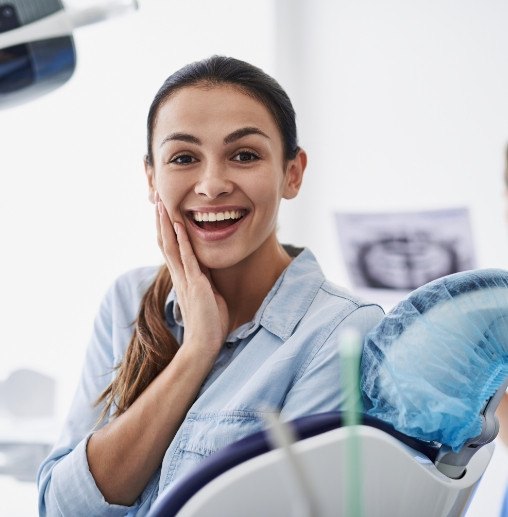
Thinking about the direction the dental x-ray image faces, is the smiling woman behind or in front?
in front

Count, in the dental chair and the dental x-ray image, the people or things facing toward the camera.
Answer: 1

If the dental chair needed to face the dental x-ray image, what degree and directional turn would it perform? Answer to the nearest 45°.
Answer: approximately 45° to its right

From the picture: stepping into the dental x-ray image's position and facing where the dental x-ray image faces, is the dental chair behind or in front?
in front

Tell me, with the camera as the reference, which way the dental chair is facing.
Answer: facing away from the viewer and to the left of the viewer

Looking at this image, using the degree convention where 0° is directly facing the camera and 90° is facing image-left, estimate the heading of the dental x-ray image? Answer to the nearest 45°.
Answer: approximately 0°
